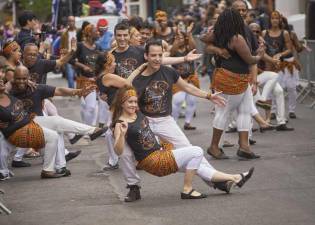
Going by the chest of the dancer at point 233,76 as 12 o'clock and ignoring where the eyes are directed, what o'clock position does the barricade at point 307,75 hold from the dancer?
The barricade is roughly at 11 o'clock from the dancer.

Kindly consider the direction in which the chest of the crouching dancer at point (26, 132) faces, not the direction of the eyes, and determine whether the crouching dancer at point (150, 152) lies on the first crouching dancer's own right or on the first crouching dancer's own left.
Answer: on the first crouching dancer's own right

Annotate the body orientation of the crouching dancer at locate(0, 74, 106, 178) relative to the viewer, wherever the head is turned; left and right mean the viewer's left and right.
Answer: facing to the right of the viewer

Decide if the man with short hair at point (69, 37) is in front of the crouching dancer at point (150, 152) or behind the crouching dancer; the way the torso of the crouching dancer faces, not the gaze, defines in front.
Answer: behind

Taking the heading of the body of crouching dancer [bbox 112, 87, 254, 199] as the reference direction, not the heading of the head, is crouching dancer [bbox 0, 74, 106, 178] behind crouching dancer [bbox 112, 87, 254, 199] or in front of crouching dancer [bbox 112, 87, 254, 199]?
behind

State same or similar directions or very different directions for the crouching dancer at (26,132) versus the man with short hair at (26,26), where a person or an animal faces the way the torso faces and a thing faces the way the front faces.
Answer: same or similar directions

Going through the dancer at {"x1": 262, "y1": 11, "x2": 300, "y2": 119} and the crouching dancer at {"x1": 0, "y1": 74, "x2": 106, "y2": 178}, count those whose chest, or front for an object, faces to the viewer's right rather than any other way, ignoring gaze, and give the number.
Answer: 1

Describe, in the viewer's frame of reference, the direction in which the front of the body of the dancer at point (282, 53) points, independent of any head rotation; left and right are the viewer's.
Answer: facing the viewer

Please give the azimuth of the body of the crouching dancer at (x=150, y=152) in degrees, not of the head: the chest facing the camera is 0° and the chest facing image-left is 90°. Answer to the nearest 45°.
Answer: approximately 315°

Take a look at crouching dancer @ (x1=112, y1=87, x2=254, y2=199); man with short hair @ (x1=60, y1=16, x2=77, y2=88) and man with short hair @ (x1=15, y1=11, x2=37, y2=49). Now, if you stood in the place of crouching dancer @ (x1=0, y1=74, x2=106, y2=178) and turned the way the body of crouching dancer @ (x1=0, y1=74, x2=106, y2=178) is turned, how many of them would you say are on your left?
2

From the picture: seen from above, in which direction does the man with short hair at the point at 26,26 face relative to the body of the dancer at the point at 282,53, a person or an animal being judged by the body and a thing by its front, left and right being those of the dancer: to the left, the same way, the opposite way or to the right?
to the left
